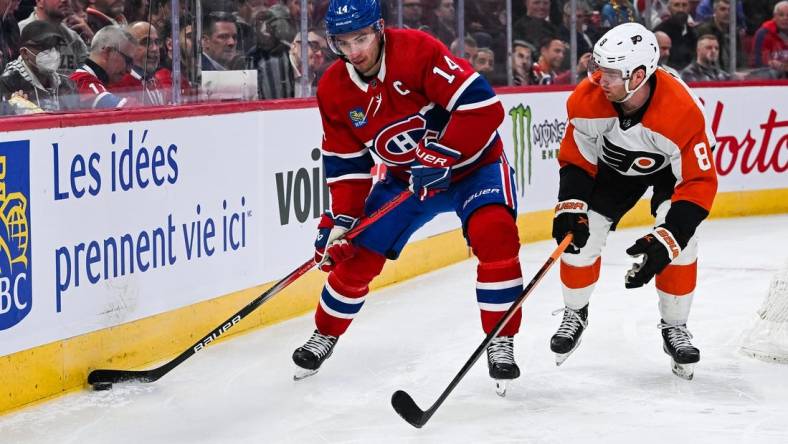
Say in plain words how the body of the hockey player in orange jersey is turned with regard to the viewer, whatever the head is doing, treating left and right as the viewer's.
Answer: facing the viewer and to the left of the viewer

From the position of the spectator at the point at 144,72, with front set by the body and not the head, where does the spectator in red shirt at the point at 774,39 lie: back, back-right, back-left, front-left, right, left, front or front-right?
left

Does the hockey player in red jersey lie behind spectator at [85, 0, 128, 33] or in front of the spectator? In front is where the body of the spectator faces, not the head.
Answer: in front

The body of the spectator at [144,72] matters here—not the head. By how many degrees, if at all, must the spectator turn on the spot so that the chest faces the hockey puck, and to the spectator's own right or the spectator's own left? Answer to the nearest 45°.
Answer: approximately 45° to the spectator's own right

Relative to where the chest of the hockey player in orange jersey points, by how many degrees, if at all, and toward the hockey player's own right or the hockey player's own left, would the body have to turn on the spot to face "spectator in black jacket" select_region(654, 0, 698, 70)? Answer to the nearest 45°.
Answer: approximately 135° to the hockey player's own right

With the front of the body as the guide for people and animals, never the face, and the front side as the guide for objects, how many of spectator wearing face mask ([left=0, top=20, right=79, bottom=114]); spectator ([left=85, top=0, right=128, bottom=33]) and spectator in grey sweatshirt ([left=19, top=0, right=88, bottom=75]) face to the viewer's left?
0

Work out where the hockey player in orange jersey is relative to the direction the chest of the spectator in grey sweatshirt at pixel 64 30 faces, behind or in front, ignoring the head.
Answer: in front

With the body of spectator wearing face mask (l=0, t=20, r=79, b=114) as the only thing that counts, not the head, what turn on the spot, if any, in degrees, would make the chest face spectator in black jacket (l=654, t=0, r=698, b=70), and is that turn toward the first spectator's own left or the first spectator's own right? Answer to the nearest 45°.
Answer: approximately 90° to the first spectator's own left

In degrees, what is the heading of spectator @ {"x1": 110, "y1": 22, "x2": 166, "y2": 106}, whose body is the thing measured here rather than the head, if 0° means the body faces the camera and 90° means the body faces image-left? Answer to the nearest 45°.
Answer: approximately 315°

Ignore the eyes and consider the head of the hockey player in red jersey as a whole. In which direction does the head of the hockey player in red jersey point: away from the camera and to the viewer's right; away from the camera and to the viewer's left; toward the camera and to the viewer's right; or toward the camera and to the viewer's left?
toward the camera and to the viewer's left

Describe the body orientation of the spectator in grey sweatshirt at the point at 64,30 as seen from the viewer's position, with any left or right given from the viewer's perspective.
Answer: facing the viewer and to the right of the viewer
